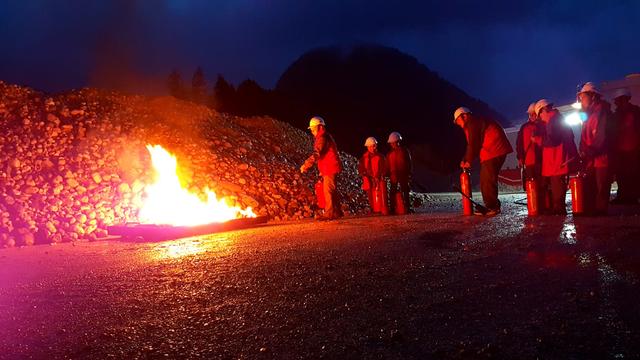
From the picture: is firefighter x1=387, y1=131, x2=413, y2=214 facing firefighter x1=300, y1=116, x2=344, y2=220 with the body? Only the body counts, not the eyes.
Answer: yes

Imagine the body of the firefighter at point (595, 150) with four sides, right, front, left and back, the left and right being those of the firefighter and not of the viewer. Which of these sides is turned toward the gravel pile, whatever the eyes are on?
front

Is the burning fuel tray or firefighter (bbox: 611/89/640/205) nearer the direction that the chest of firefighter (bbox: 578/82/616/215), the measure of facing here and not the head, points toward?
the burning fuel tray

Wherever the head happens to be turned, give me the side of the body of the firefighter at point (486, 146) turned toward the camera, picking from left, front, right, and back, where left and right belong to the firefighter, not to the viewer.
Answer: left

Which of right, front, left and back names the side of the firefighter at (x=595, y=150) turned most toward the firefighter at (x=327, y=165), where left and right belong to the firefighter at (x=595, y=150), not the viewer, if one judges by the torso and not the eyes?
front

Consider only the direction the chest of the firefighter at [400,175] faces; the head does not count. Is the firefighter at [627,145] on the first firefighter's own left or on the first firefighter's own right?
on the first firefighter's own left

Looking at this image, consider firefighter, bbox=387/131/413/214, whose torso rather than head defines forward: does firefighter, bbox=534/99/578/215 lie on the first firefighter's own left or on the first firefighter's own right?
on the first firefighter's own left

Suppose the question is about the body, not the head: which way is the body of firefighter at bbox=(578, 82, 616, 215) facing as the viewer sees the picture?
to the viewer's left

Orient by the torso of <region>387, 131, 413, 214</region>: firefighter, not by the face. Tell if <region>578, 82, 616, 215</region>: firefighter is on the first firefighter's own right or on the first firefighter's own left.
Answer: on the first firefighter's own left

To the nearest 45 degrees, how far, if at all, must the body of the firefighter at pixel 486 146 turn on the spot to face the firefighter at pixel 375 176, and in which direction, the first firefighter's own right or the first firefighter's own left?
approximately 45° to the first firefighter's own right

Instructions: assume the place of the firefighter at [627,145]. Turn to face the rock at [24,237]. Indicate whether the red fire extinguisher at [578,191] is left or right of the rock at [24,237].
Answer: left

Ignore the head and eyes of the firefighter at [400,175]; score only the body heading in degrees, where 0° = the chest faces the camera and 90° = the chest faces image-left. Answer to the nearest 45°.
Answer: approximately 45°
